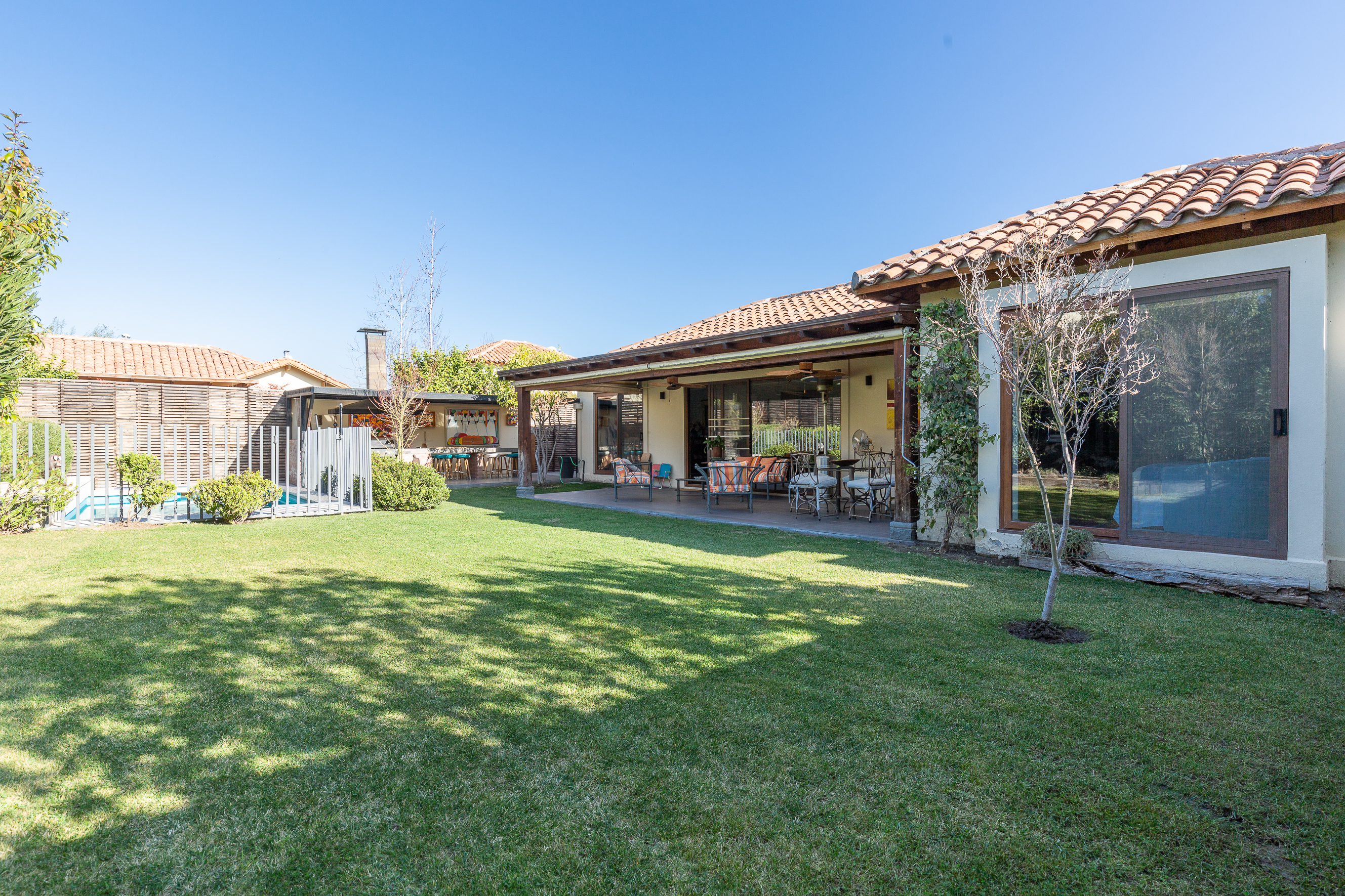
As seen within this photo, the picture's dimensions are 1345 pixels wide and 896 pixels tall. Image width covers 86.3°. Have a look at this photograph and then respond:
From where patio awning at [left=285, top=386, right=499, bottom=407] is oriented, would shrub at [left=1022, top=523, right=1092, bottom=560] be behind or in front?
in front

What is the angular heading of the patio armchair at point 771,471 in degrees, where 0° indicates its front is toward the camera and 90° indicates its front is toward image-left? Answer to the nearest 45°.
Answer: approximately 45°

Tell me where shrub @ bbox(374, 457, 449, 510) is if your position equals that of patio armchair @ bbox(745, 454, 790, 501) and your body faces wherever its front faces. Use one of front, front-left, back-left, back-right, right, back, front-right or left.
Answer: front-right

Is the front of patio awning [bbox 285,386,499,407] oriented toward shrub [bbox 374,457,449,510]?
yes

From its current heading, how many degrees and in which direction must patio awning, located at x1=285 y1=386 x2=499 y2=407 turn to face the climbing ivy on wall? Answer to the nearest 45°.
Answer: approximately 45° to its left

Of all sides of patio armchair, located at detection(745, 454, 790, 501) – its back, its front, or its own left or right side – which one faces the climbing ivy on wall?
left

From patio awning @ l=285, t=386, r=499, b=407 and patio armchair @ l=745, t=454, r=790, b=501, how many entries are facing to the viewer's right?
0

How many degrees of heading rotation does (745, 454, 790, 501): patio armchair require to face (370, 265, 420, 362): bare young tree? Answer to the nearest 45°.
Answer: approximately 90° to its right

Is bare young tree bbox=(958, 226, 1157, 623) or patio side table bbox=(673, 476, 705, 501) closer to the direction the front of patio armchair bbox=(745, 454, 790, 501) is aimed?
the bare young tree

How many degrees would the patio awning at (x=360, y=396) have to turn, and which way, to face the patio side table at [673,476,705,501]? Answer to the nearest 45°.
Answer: approximately 45° to its left

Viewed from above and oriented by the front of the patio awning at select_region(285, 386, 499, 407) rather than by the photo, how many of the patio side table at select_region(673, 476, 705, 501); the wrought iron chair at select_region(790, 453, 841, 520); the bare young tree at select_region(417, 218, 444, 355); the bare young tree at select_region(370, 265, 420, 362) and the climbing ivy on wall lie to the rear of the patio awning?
2

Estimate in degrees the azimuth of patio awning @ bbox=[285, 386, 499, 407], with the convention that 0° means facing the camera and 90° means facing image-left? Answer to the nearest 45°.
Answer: approximately 0°

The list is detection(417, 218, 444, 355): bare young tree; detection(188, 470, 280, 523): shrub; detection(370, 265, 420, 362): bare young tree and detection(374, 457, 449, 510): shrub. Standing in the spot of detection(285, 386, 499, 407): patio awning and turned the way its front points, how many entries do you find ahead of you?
2
